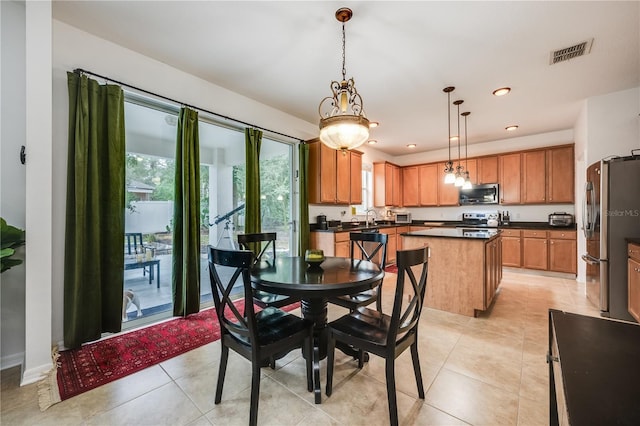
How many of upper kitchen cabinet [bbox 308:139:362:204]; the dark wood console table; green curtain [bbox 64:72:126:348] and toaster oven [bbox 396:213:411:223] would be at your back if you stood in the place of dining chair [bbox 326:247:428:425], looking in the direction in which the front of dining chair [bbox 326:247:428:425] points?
1

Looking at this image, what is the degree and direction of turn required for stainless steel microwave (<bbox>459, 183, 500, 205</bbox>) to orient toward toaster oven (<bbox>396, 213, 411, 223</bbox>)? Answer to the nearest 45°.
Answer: approximately 90° to its right

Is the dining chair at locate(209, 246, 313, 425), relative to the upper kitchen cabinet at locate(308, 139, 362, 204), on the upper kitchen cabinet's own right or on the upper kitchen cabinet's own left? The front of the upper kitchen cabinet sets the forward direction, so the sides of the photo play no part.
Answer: on the upper kitchen cabinet's own right

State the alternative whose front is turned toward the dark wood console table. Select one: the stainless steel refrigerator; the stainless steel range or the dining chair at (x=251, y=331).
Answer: the stainless steel range

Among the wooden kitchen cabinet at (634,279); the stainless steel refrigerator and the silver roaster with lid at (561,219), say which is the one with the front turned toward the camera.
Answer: the silver roaster with lid

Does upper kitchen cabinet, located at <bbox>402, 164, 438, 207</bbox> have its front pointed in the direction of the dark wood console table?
yes

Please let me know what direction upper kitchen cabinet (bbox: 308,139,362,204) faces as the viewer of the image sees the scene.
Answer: facing the viewer and to the right of the viewer

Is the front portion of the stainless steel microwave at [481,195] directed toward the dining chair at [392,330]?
yes

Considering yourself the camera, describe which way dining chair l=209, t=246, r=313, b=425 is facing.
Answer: facing away from the viewer and to the right of the viewer

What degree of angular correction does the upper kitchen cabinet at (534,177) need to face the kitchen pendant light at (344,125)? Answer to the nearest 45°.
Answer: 0° — it already faces it
